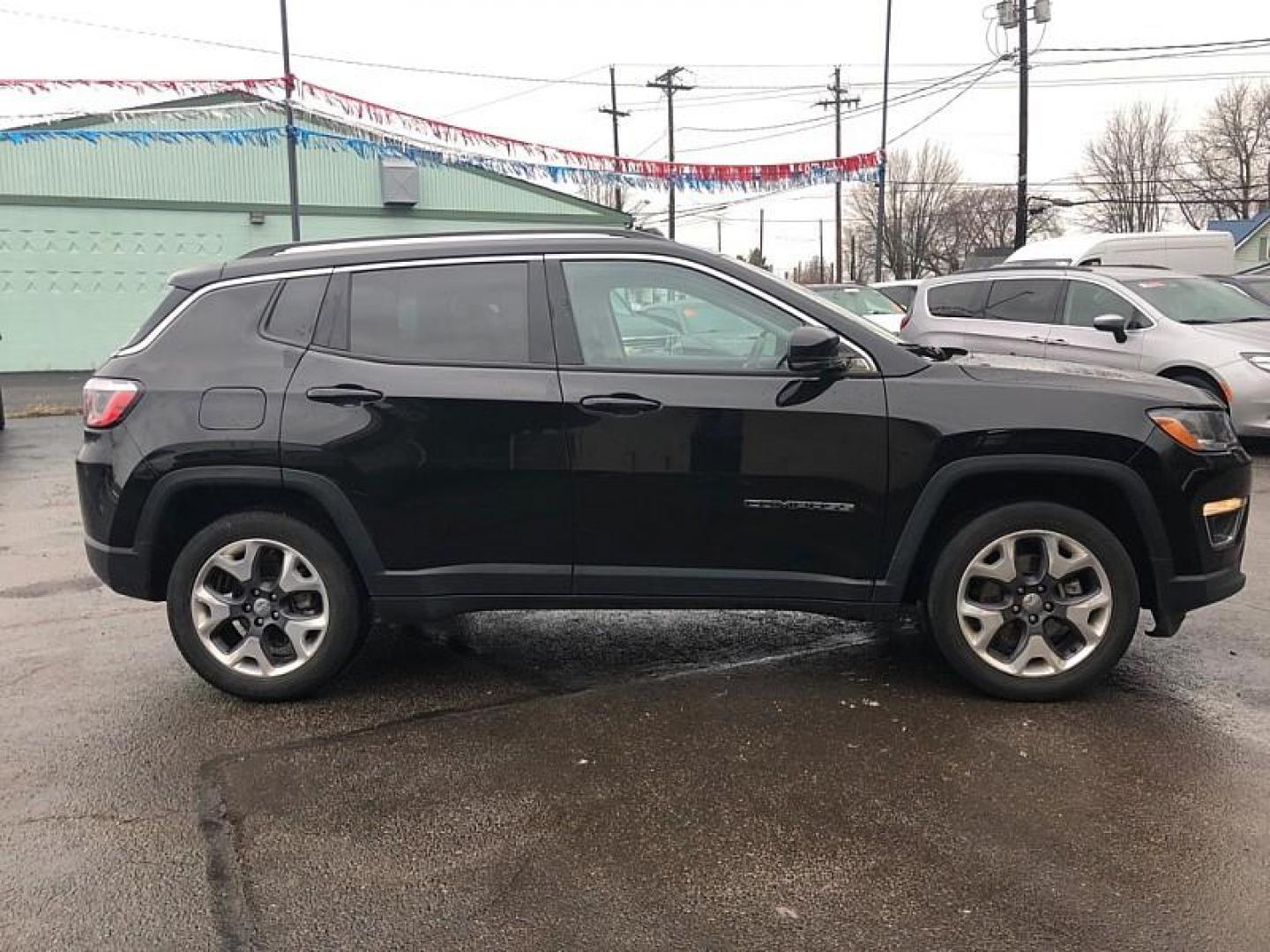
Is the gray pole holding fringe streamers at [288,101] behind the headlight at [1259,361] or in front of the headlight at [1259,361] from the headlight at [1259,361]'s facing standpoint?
behind

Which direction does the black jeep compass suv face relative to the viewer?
to the viewer's right

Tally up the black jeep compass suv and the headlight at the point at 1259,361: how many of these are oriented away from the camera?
0

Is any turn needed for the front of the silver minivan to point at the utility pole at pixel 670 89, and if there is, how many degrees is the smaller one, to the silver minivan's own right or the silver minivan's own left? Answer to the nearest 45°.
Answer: approximately 180°

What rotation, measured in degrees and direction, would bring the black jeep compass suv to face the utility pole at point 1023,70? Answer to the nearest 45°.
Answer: approximately 90° to its left

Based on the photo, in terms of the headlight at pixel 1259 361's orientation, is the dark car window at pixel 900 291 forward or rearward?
rearward

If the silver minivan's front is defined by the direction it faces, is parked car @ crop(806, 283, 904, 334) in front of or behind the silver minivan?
behind

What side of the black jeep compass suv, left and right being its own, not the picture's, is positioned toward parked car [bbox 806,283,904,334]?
left
